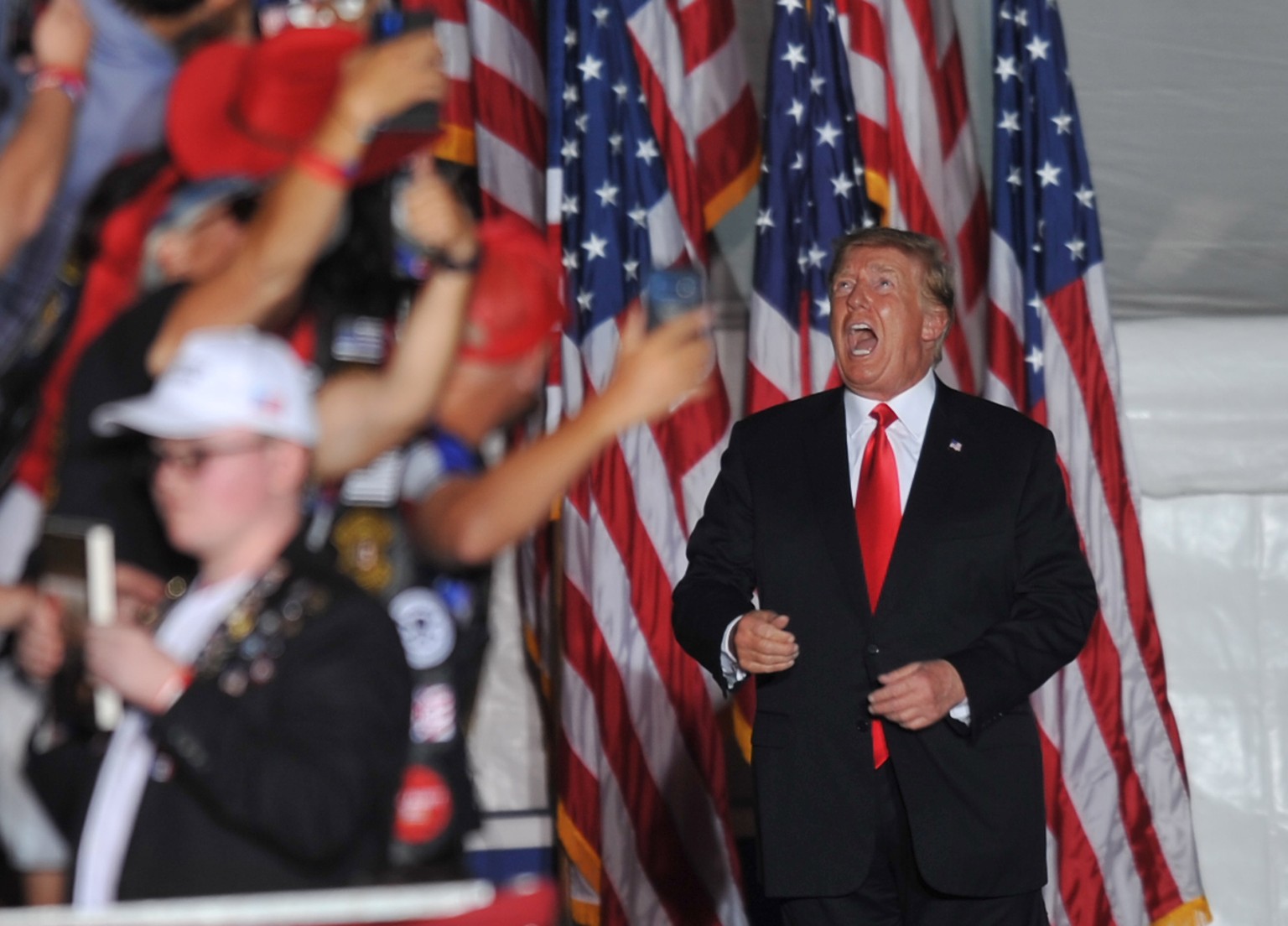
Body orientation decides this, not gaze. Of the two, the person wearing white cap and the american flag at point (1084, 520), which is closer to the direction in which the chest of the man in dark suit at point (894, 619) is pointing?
the person wearing white cap

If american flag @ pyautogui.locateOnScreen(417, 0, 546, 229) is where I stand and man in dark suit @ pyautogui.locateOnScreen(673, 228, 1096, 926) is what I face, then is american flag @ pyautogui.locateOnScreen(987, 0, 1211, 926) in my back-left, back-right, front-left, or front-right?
front-left

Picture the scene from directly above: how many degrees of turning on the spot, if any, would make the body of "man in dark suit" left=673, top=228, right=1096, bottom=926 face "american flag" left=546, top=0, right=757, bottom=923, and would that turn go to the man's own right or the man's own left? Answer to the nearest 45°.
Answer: approximately 135° to the man's own right

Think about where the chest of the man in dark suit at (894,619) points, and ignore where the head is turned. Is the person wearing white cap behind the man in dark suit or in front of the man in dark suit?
in front

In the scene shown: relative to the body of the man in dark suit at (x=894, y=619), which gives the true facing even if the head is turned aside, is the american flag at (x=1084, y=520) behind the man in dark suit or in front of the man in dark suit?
behind

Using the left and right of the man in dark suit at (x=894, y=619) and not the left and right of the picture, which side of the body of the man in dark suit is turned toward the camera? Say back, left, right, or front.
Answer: front

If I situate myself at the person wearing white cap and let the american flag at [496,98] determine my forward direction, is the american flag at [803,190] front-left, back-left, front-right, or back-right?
front-right
